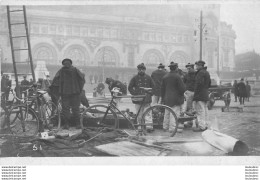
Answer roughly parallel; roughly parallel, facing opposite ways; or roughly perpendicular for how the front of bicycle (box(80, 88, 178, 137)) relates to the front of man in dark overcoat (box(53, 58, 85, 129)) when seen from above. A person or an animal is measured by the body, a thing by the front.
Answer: roughly perpendicular

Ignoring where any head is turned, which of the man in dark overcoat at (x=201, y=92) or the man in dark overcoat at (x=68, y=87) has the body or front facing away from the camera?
the man in dark overcoat at (x=201, y=92)

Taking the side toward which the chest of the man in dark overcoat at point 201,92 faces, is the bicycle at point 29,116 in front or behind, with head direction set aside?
in front
